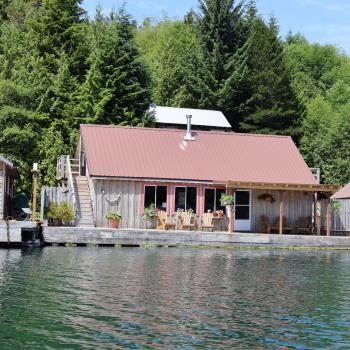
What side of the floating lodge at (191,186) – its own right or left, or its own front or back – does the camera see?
front

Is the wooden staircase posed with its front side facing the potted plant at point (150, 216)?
no

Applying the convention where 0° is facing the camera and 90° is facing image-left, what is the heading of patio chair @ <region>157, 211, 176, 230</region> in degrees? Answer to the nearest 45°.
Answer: approximately 315°

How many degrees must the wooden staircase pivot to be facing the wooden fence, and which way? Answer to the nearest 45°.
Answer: approximately 90° to its right

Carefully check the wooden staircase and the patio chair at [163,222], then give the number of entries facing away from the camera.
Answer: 0

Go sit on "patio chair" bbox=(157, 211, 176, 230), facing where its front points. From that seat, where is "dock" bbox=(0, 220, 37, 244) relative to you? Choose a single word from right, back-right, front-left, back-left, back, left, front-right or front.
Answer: right

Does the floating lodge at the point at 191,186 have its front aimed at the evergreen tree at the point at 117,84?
no

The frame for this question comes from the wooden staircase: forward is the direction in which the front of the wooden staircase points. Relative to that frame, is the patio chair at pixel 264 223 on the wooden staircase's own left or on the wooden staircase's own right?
on the wooden staircase's own left

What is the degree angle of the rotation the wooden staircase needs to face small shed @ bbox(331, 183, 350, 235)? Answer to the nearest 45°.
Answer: approximately 90° to its left

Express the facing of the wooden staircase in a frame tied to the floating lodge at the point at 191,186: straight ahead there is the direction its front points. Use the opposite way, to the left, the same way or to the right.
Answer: the same way

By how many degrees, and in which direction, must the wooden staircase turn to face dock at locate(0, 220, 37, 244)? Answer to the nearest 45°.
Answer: approximately 45° to its right

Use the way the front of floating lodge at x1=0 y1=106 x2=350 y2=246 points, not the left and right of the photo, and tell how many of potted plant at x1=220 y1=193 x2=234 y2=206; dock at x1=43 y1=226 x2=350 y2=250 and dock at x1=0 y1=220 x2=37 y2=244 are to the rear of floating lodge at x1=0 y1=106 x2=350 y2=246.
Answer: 0

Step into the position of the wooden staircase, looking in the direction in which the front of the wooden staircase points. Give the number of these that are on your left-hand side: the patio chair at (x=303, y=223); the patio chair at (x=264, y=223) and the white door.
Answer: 3

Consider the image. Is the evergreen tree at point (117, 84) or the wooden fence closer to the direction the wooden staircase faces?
the wooden fence

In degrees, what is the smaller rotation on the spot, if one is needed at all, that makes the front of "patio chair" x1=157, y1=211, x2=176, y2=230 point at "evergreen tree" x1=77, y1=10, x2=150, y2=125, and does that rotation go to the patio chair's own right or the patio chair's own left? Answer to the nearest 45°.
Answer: approximately 135° to the patio chair's own left

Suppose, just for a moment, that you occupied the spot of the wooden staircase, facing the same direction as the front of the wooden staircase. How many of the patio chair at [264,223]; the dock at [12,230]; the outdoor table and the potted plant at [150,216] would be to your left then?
3

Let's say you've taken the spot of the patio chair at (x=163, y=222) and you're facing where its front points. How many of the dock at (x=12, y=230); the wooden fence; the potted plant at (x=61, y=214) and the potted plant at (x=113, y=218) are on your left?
0

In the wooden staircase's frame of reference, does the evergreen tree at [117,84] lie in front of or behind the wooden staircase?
behind

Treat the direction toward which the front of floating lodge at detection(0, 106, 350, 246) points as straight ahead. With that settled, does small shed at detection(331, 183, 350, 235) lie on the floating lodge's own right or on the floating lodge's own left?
on the floating lodge's own left

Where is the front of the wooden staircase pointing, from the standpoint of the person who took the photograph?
facing the viewer
